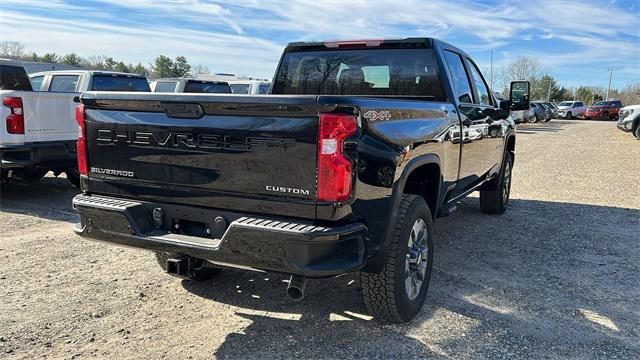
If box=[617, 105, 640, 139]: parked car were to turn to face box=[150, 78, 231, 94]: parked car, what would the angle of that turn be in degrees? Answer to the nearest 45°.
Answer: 0° — it already faces it

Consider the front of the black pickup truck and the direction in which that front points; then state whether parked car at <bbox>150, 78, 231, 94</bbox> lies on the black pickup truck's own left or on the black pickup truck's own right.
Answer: on the black pickup truck's own left

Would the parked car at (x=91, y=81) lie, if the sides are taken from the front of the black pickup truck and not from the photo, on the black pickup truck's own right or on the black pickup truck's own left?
on the black pickup truck's own left

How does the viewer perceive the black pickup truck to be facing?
facing away from the viewer and to the right of the viewer

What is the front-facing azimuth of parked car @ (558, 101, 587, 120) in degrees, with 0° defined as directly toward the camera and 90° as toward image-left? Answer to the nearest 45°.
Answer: approximately 45°

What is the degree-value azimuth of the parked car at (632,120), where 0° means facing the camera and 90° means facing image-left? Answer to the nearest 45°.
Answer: approximately 45°

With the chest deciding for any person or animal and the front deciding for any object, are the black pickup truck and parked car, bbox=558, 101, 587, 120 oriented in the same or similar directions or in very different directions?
very different directions
